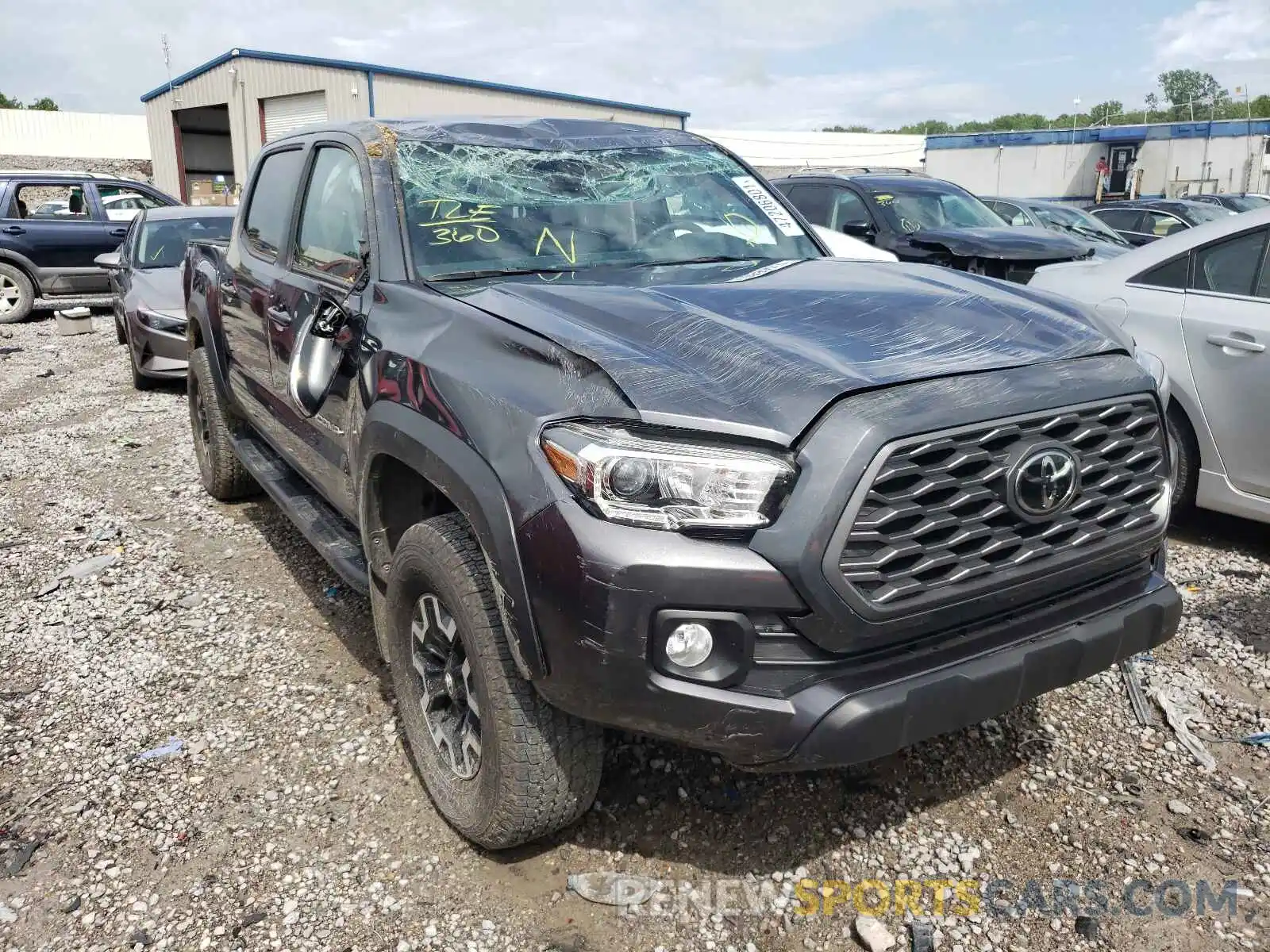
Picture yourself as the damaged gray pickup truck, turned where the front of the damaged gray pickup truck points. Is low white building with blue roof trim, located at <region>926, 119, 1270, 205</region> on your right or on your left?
on your left

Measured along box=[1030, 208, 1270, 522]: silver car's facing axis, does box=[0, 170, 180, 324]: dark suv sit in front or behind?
behind

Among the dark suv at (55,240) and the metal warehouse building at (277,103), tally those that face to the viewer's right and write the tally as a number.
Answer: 1

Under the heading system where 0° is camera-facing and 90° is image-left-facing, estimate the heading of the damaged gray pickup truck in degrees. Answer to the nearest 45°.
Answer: approximately 315°

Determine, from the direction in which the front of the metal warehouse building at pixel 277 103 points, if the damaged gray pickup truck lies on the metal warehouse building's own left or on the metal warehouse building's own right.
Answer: on the metal warehouse building's own left

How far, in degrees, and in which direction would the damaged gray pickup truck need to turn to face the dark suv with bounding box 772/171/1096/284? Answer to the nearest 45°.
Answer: approximately 135° to its left

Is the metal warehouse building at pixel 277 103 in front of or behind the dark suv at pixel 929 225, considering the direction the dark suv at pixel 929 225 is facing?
behind

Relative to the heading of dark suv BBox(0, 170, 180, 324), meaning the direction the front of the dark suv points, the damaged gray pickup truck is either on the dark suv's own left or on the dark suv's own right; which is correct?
on the dark suv's own right

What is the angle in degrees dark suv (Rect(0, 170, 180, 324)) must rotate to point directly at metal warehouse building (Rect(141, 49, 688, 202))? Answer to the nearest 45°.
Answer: approximately 90° to its left

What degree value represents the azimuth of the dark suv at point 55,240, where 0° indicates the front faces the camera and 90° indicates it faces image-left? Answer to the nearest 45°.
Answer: approximately 270°
